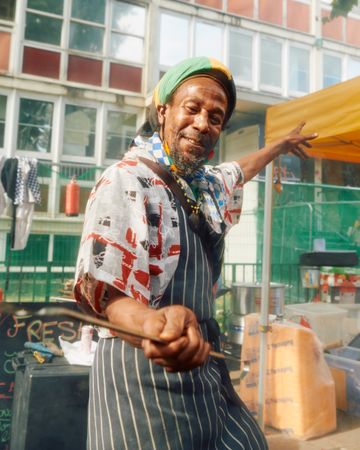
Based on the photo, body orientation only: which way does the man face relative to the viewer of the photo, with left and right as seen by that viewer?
facing the viewer and to the right of the viewer

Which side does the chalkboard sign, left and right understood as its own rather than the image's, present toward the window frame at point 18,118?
back

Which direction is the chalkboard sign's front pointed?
toward the camera

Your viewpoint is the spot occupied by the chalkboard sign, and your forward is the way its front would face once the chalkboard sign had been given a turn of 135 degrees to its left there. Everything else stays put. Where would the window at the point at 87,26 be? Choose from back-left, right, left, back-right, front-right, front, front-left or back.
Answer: front-left

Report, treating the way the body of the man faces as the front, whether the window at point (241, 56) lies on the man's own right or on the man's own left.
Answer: on the man's own left

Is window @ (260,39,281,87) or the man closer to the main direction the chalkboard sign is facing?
the man

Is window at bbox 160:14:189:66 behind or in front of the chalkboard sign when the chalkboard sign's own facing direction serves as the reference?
behind

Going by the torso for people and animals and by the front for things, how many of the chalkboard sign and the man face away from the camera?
0

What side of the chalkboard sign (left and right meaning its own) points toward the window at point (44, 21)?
back

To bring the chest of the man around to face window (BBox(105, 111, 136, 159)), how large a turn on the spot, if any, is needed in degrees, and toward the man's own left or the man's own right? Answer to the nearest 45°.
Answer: approximately 135° to the man's own left
